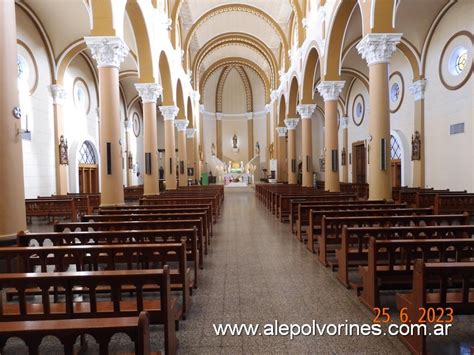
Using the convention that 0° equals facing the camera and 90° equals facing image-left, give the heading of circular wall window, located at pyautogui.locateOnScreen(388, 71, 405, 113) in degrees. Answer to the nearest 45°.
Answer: approximately 45°

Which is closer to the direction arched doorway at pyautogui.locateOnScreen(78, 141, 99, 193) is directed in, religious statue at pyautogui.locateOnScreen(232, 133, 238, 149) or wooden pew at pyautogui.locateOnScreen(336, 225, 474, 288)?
the wooden pew

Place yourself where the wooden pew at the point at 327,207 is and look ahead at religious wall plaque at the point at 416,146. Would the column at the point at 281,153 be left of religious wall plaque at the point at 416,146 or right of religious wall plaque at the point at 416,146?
left

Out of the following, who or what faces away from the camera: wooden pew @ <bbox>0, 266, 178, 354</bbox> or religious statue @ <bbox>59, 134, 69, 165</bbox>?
the wooden pew

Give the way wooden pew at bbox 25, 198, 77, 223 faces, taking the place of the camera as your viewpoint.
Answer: facing away from the viewer

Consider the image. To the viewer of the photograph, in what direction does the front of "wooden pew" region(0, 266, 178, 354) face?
facing away from the viewer

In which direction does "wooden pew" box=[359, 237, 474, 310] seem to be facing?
away from the camera

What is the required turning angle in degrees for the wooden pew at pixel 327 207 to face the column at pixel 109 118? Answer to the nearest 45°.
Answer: approximately 90° to its left

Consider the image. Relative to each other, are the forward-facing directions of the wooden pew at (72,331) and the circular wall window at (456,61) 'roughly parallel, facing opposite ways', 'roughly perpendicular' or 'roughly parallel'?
roughly perpendicular

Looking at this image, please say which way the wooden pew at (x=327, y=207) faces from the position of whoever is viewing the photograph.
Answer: facing away from the viewer
